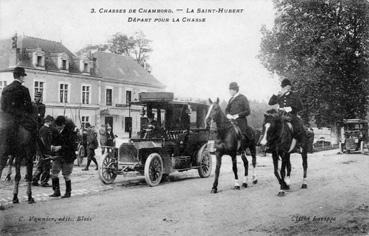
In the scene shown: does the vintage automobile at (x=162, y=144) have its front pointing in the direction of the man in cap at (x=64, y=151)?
yes

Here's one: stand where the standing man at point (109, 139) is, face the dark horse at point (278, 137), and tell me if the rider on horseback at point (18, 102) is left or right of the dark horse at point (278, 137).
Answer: right

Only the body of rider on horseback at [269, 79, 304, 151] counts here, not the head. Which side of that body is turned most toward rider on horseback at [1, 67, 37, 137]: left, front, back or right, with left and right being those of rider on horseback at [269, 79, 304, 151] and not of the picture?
front

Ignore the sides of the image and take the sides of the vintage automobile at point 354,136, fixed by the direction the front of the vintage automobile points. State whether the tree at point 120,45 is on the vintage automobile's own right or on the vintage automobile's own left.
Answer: on the vintage automobile's own right

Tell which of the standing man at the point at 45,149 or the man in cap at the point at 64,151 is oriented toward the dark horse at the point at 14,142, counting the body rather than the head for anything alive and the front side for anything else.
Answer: the man in cap

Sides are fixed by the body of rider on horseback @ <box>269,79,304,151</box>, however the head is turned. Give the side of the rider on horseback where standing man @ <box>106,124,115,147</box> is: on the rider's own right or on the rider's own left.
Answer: on the rider's own right

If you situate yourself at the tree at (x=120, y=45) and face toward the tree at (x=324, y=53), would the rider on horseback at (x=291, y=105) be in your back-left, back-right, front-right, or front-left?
front-right

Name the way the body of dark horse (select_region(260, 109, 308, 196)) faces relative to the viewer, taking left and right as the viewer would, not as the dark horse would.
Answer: facing the viewer and to the left of the viewer

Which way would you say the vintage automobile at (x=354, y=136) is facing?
toward the camera
